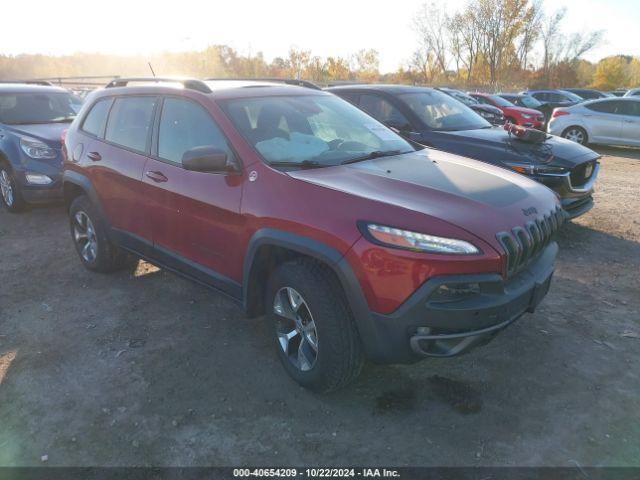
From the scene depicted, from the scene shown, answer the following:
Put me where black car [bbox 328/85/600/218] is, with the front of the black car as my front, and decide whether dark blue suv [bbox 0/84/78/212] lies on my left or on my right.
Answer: on my right

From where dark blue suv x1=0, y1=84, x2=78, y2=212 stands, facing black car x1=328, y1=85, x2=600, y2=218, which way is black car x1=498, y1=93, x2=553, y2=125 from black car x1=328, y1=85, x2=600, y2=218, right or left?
left

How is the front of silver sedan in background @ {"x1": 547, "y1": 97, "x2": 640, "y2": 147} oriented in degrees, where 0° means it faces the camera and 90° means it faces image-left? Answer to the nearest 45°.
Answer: approximately 270°

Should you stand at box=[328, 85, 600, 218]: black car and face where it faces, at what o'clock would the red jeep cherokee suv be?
The red jeep cherokee suv is roughly at 2 o'clock from the black car.

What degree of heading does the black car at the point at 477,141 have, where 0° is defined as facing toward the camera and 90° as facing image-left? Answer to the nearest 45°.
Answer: approximately 315°

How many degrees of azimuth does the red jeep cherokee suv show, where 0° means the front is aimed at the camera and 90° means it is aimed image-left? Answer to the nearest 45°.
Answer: approximately 315°

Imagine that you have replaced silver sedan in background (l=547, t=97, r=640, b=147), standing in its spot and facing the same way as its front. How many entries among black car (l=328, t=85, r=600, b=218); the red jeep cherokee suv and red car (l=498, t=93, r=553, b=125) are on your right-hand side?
2

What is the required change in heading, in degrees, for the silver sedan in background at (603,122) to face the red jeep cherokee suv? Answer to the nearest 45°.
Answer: approximately 90° to its right

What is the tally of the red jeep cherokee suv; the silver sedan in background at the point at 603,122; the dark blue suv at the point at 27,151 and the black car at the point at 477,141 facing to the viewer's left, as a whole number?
0

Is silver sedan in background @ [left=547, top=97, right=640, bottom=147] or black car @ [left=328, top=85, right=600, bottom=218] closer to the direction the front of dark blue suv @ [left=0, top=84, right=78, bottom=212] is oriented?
the black car

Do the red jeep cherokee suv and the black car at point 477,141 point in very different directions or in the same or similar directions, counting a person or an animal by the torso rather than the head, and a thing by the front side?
same or similar directions

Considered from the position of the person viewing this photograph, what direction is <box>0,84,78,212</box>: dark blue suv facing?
facing the viewer and to the right of the viewer

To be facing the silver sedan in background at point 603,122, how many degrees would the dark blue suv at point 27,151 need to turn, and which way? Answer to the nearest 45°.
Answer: approximately 45° to its left

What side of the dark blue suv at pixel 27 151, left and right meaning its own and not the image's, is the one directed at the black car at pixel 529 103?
left
